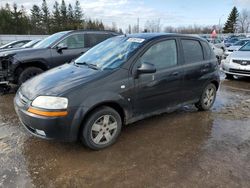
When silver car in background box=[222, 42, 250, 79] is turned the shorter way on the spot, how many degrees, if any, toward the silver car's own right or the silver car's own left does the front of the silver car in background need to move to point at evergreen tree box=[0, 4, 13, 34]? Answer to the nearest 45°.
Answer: approximately 90° to the silver car's own right

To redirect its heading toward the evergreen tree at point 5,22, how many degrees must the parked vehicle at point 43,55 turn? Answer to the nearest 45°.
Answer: approximately 135° to its right

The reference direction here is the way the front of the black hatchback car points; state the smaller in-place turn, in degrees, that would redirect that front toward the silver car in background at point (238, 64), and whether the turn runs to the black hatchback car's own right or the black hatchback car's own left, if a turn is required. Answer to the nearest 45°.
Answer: approximately 180°

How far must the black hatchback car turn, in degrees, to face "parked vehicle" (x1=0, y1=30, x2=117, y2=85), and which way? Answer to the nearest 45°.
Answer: approximately 90° to its right

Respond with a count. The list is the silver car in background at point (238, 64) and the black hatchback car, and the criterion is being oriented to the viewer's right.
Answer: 0

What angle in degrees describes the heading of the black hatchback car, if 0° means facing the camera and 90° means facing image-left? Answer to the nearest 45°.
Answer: approximately 45°

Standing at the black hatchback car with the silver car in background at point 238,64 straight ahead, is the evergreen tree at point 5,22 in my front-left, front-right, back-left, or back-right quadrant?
front-left

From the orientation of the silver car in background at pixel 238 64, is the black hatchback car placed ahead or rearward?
ahead

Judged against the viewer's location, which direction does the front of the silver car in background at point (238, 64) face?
facing the viewer and to the left of the viewer

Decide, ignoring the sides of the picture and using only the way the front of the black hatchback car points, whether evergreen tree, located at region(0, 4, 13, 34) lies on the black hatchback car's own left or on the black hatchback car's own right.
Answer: on the black hatchback car's own right
